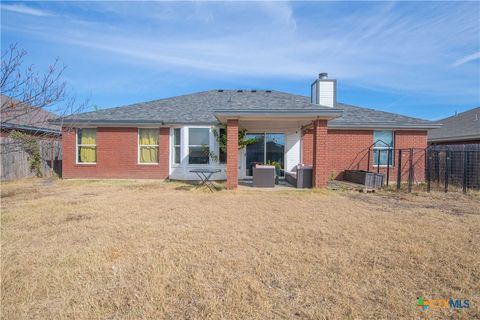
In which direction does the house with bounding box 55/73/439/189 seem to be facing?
away from the camera

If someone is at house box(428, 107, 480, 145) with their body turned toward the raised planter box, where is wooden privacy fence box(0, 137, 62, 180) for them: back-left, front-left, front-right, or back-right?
front-right
